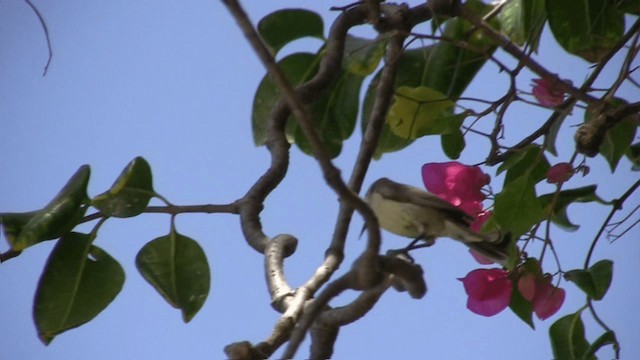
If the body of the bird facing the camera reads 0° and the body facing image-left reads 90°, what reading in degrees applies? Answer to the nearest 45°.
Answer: approximately 90°

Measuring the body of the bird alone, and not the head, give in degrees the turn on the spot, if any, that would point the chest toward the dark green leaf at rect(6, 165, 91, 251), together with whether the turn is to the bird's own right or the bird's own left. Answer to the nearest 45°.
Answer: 0° — it already faces it
